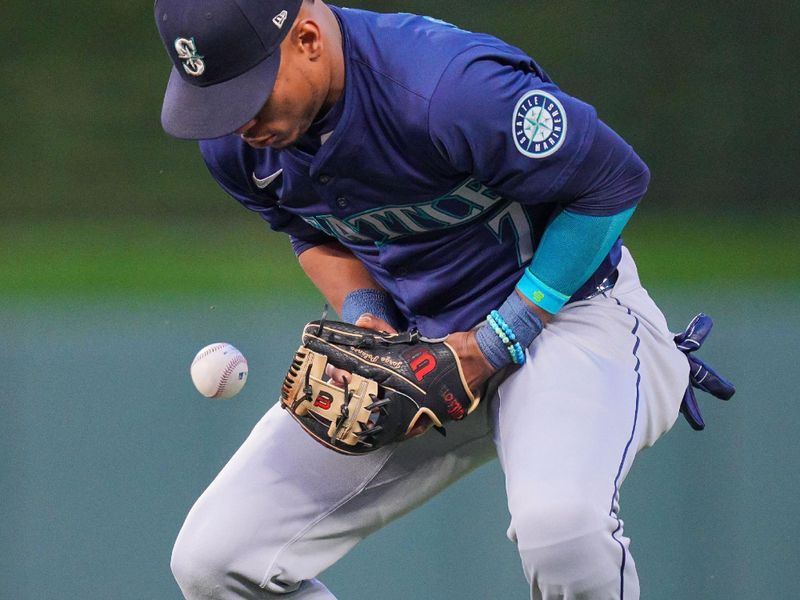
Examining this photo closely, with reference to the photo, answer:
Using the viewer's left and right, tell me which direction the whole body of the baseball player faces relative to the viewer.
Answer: facing the viewer and to the left of the viewer

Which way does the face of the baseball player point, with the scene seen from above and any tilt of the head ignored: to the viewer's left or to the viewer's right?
to the viewer's left
